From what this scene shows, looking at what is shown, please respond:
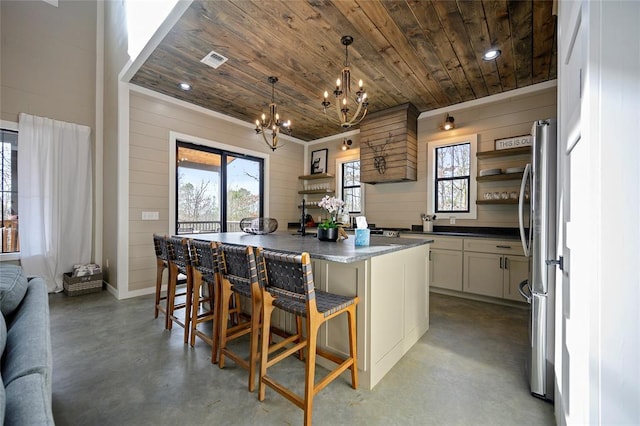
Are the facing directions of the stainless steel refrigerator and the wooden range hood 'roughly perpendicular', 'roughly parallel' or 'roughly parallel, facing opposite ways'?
roughly perpendicular

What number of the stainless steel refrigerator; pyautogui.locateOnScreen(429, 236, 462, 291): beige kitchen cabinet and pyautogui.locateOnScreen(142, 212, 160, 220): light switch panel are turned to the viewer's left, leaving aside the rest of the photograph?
1

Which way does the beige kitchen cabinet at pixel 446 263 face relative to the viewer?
toward the camera

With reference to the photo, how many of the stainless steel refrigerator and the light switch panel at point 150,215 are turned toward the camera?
1

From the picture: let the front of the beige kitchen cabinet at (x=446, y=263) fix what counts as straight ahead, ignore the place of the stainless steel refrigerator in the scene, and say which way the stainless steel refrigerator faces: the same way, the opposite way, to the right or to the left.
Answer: to the right

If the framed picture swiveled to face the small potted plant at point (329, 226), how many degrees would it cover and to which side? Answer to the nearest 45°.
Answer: approximately 45° to its left

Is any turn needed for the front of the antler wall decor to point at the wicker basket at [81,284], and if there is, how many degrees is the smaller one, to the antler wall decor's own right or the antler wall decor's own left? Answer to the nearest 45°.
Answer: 0° — it already faces it

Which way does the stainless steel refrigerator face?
to the viewer's left

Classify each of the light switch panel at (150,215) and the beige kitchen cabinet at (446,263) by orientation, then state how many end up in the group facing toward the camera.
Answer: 2

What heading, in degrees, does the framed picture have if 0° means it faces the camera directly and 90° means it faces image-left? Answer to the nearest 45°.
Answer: approximately 45°

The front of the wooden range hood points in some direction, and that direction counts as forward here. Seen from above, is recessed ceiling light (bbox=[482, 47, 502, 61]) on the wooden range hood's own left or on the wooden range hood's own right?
on the wooden range hood's own left

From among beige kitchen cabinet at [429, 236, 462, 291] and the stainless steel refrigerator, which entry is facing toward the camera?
the beige kitchen cabinet

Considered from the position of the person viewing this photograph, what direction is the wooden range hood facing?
facing the viewer and to the left of the viewer

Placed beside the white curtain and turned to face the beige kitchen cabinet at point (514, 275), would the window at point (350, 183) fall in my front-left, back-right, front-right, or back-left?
front-left

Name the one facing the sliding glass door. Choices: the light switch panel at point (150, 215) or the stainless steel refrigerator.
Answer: the stainless steel refrigerator

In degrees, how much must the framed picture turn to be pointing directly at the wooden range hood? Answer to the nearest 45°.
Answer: approximately 90° to its left

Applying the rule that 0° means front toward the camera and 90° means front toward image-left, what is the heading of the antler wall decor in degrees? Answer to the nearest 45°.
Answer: approximately 45°
